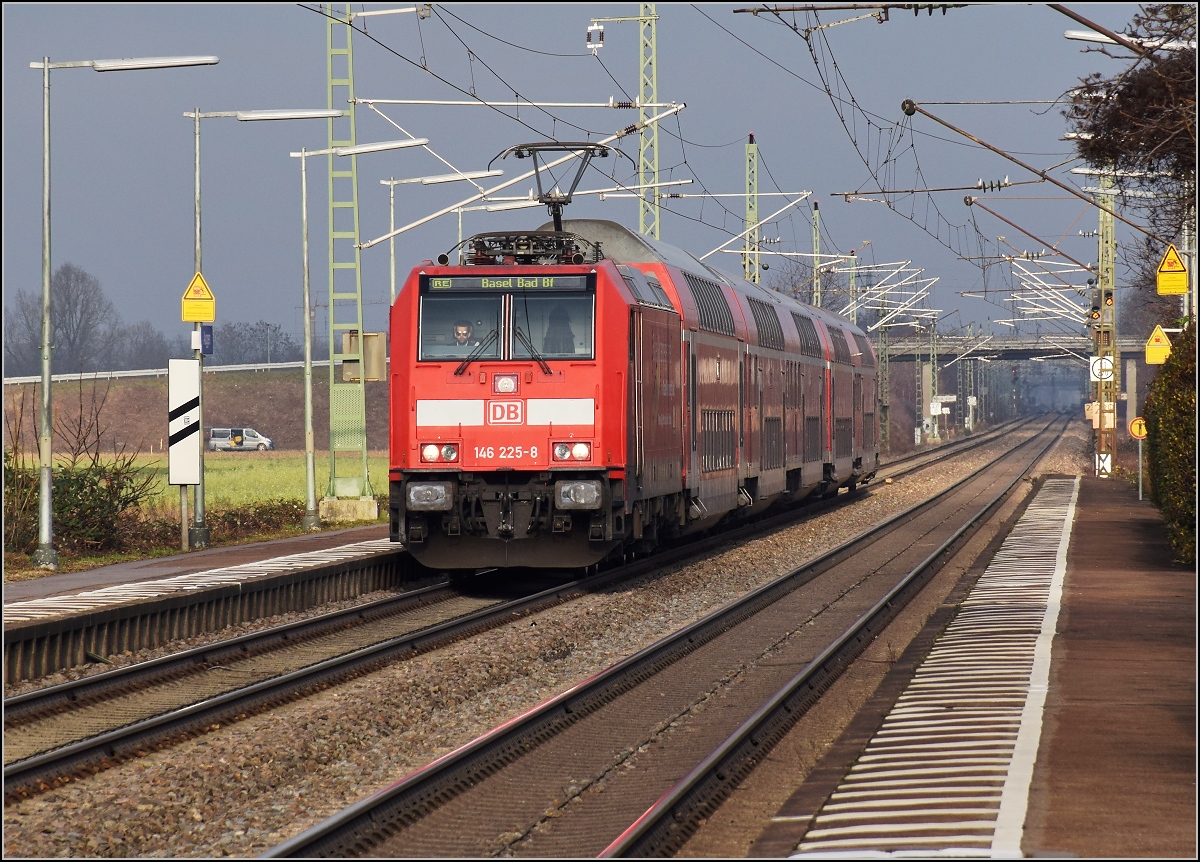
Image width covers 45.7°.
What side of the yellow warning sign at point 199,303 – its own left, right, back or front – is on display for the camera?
front

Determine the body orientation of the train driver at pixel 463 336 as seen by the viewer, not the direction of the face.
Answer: toward the camera

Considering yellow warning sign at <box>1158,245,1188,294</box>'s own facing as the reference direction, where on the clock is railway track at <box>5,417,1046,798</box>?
The railway track is roughly at 1 o'clock from the yellow warning sign.

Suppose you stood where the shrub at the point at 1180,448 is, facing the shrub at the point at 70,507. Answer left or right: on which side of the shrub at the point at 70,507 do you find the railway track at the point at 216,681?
left

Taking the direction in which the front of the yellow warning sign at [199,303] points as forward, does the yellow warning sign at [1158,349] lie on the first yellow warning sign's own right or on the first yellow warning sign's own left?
on the first yellow warning sign's own left

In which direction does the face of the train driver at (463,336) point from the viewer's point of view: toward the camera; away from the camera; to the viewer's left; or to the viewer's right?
toward the camera

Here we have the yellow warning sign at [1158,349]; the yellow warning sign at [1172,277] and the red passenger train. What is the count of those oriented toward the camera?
3

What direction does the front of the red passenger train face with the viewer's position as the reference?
facing the viewer

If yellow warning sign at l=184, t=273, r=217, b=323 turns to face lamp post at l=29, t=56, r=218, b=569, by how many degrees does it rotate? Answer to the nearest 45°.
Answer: approximately 45° to its right

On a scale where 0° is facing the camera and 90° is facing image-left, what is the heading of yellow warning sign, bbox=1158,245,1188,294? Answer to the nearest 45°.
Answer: approximately 0°
